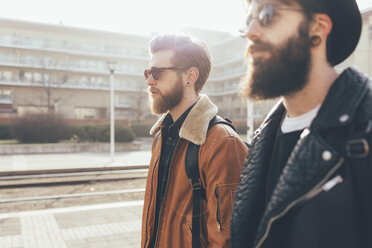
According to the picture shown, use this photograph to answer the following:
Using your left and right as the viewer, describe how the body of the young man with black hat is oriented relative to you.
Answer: facing the viewer and to the left of the viewer

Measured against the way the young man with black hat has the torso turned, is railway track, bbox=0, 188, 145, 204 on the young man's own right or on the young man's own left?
on the young man's own right

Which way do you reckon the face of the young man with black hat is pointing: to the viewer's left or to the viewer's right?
to the viewer's left

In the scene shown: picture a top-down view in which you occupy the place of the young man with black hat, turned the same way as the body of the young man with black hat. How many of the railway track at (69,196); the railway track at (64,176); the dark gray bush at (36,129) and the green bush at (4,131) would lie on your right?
4

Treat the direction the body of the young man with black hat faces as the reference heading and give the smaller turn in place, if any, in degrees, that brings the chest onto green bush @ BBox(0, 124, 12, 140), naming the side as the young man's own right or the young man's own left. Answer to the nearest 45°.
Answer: approximately 90° to the young man's own right

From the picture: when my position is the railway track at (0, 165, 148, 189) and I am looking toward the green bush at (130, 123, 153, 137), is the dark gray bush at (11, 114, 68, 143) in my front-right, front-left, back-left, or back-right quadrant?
front-left

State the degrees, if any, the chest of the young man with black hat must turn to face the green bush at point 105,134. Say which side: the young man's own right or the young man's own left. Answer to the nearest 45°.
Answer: approximately 90° to the young man's own right

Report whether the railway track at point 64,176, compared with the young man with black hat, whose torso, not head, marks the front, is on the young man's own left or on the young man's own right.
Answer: on the young man's own right

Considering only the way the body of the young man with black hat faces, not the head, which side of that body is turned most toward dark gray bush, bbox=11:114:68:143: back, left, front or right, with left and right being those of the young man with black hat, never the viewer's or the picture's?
right
